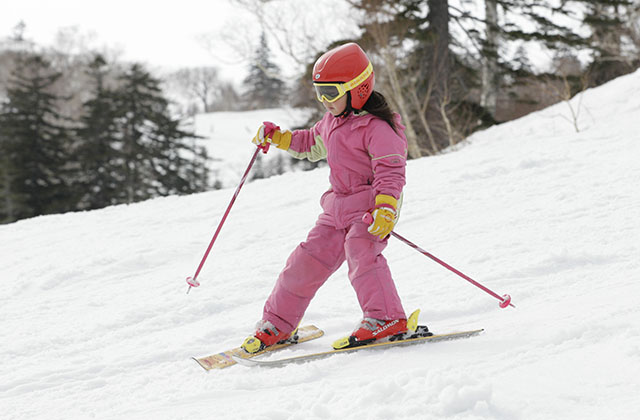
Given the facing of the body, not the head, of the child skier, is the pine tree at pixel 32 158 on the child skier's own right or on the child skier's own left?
on the child skier's own right

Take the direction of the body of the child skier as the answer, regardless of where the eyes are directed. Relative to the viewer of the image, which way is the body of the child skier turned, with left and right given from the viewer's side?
facing the viewer and to the left of the viewer

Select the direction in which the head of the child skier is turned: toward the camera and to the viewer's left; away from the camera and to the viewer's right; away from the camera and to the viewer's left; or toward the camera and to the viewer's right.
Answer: toward the camera and to the viewer's left

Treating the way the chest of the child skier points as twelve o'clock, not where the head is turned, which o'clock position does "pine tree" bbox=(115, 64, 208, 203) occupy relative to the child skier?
The pine tree is roughly at 4 o'clock from the child skier.

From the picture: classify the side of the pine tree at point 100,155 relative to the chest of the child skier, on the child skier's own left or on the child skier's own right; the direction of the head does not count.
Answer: on the child skier's own right
